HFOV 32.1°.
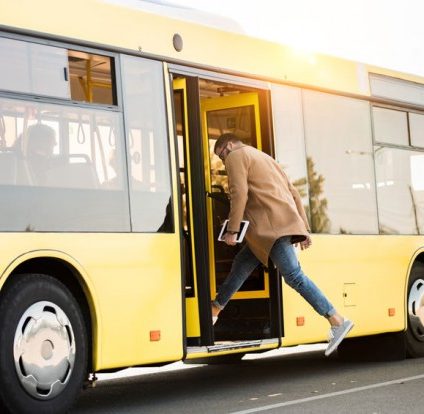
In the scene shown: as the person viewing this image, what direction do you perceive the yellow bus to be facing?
facing away from the viewer and to the right of the viewer
